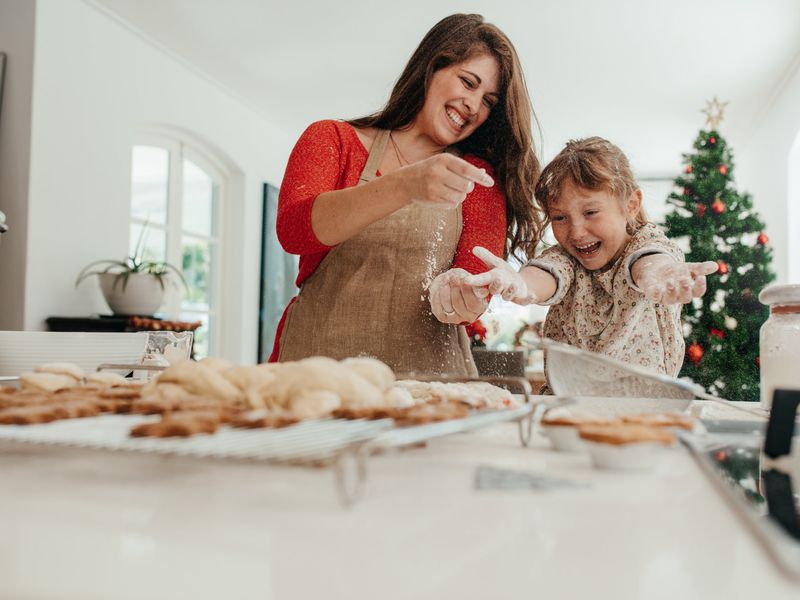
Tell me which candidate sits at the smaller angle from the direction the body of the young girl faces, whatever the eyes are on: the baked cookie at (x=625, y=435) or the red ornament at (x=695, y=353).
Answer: the baked cookie

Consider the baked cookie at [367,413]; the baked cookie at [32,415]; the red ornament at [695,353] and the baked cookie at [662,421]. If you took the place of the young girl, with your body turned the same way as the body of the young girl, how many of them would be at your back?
1

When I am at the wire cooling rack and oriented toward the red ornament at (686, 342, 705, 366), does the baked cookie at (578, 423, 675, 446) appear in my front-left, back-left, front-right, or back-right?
front-right

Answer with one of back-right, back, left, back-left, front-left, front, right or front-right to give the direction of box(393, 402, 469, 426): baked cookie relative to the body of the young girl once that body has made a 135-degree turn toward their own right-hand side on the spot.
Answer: back-left

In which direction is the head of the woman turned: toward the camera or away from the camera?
toward the camera

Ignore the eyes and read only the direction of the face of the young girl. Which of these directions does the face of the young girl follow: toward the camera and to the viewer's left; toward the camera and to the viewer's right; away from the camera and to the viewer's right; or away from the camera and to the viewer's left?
toward the camera and to the viewer's left

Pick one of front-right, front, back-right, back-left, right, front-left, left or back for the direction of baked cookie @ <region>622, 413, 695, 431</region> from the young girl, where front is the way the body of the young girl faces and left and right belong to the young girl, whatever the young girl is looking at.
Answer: front

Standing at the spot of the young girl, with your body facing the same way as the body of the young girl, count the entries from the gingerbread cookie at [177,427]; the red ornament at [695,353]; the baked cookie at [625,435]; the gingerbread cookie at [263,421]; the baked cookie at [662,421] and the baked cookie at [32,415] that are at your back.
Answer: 1

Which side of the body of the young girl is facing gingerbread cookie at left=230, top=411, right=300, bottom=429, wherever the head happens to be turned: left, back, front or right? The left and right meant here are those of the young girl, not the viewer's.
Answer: front

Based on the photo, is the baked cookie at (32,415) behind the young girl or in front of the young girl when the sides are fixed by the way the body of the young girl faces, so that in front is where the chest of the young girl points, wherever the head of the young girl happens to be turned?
in front

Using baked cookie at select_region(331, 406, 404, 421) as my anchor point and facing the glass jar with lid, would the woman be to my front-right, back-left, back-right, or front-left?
front-left

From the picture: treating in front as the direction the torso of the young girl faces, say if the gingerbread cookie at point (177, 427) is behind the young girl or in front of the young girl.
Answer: in front

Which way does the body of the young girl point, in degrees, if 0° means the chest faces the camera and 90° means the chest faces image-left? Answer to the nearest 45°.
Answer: approximately 0°

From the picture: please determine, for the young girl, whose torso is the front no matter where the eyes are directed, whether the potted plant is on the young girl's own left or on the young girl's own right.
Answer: on the young girl's own right
